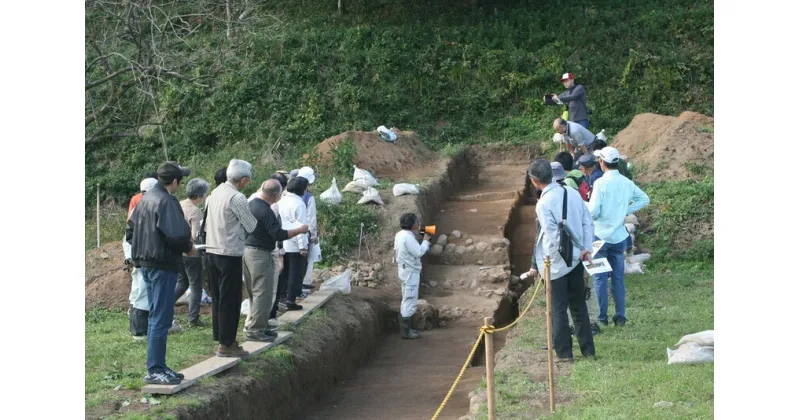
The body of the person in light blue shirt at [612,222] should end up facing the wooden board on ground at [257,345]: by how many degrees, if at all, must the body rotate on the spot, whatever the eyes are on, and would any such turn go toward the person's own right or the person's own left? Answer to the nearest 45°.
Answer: approximately 90° to the person's own left

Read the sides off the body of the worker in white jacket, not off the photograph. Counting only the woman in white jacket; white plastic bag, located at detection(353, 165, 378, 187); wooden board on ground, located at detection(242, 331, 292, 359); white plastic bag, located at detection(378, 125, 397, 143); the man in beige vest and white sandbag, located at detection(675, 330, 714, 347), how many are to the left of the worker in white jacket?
2

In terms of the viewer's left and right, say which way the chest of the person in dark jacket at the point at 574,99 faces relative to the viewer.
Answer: facing the viewer and to the left of the viewer

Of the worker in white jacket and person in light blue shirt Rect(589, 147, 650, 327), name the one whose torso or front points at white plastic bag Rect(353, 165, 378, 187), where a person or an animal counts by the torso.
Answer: the person in light blue shirt

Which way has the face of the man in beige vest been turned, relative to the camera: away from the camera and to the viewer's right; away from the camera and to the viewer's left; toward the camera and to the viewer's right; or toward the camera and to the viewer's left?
away from the camera and to the viewer's right

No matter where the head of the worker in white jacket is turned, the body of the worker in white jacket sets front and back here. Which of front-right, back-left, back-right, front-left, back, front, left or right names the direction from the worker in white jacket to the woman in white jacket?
back-right

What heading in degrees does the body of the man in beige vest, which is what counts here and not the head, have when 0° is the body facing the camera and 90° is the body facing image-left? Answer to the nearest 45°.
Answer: approximately 225°

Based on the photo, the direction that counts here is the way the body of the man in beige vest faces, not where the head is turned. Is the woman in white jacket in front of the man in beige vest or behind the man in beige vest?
in front

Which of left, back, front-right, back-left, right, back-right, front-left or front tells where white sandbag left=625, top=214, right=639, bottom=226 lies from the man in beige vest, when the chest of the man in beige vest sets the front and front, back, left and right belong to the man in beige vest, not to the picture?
front

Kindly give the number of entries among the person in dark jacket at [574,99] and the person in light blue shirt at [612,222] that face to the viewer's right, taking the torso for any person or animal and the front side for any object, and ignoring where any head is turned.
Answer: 0

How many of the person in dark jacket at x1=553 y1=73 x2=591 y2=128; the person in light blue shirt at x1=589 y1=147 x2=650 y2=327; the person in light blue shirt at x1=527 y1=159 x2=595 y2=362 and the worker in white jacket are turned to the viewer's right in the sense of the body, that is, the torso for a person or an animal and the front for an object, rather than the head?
1

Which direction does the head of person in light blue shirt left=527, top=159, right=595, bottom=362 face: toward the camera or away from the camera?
away from the camera

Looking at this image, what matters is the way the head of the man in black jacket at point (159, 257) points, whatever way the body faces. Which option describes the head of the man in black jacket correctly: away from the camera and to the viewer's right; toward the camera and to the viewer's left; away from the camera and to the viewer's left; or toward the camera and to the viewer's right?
away from the camera and to the viewer's right

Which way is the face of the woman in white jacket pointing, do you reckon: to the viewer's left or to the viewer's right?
to the viewer's right

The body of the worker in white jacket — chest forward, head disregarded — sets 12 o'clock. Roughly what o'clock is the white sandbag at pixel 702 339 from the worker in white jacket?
The white sandbag is roughly at 2 o'clock from the worker in white jacket.

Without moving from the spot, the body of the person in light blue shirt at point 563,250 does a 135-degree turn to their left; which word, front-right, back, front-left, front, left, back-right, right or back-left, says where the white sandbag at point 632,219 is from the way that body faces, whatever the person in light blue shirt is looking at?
back
